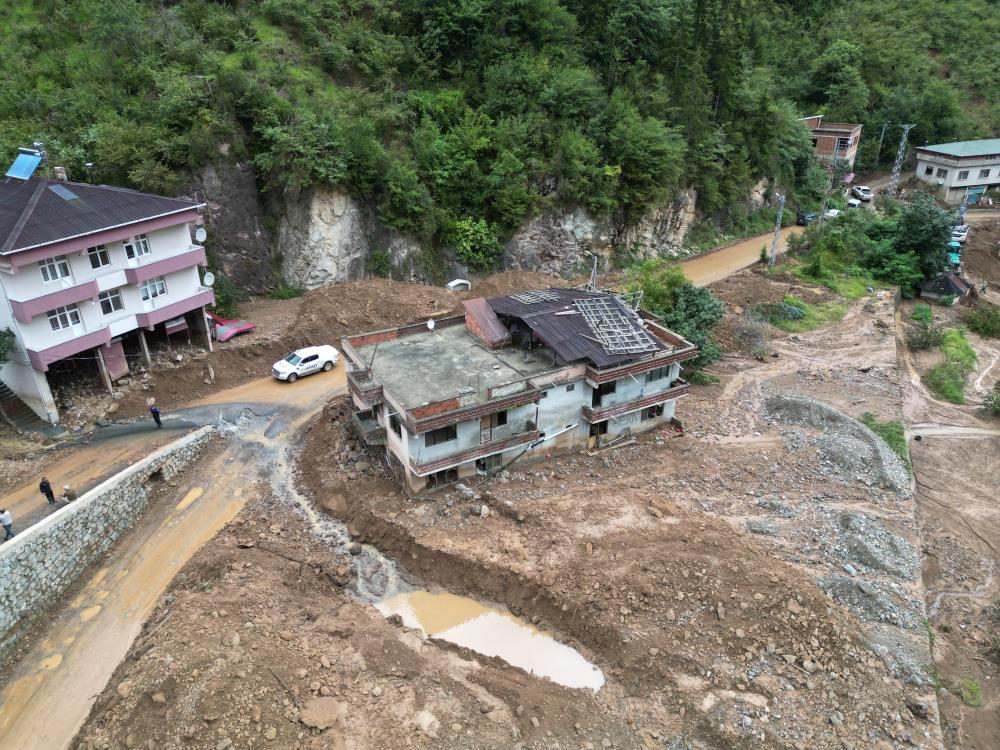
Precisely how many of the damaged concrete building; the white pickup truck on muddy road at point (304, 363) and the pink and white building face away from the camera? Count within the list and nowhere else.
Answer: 0

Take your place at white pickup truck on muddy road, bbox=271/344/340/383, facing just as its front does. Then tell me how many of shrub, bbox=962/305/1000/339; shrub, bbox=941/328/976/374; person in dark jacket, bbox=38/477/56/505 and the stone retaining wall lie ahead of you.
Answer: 2

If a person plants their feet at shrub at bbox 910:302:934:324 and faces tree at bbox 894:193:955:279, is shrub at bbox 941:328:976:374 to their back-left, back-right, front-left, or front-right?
back-right

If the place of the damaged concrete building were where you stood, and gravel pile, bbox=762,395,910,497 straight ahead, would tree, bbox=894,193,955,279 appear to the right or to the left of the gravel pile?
left

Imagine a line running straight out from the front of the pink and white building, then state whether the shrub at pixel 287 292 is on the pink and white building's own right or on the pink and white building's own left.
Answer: on the pink and white building's own left

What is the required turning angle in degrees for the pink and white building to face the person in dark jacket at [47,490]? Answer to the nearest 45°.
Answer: approximately 45° to its right

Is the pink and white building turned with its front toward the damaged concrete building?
yes

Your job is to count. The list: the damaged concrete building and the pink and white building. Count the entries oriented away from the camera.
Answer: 0

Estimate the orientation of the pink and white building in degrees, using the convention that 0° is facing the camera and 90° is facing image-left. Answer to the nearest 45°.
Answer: approximately 315°

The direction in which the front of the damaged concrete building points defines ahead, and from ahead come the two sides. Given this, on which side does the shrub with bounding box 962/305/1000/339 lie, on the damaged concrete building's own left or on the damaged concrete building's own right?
on the damaged concrete building's own left
